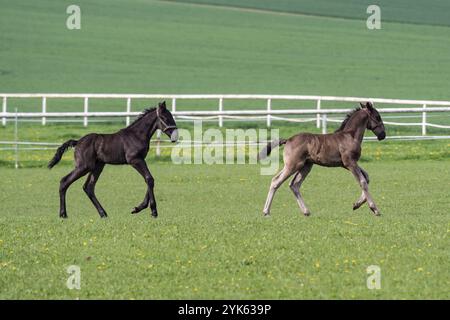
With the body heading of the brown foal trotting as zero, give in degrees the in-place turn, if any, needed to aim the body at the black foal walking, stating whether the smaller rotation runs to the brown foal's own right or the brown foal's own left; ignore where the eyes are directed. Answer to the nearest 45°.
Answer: approximately 180°

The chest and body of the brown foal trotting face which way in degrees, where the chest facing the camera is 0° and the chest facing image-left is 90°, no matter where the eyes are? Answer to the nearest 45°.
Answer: approximately 270°

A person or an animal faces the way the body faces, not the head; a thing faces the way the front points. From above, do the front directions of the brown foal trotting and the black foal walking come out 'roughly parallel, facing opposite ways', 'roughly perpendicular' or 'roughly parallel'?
roughly parallel

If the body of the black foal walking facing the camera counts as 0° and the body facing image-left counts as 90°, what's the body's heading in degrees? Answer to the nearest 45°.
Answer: approximately 270°

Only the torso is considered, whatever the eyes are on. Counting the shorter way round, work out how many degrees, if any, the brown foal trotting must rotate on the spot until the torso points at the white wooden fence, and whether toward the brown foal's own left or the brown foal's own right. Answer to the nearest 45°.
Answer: approximately 90° to the brown foal's own left

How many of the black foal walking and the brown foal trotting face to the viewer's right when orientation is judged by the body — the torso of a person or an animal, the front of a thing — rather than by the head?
2

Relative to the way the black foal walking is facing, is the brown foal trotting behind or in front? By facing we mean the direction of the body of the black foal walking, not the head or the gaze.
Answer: in front

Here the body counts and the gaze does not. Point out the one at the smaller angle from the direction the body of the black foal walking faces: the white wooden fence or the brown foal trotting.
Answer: the brown foal trotting
